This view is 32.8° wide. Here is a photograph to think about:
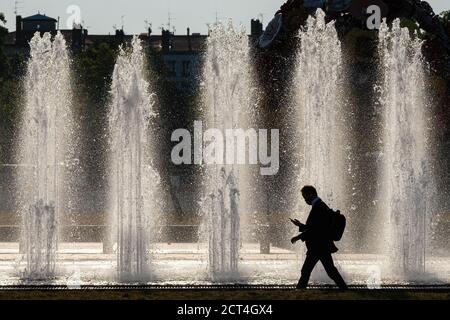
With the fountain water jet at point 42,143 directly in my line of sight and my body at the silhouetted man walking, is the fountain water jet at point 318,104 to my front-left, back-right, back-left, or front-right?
front-right

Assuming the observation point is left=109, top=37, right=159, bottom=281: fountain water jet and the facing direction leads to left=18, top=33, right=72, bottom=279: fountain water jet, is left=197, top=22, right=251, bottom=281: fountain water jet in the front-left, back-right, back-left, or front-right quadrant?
back-right

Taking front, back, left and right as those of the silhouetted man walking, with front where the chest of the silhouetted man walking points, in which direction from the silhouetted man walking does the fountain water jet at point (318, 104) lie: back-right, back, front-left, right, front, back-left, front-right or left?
right

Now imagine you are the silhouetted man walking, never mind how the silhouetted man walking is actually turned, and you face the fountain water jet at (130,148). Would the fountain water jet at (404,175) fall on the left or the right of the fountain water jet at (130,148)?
right

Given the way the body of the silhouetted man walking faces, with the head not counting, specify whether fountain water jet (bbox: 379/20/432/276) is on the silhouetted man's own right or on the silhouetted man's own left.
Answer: on the silhouetted man's own right

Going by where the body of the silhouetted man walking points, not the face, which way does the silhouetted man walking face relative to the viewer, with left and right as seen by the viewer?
facing to the left of the viewer

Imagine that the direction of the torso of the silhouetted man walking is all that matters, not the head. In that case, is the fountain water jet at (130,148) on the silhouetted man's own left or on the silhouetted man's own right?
on the silhouetted man's own right
